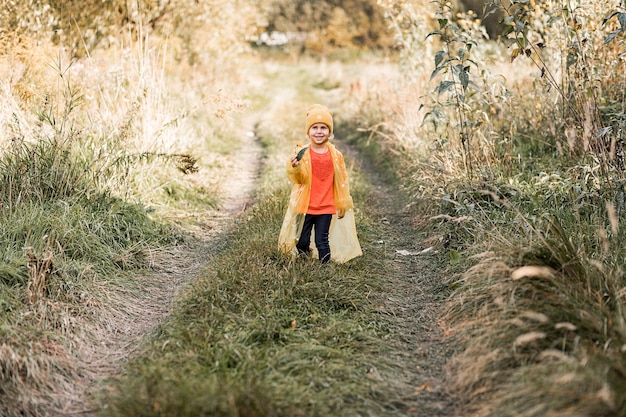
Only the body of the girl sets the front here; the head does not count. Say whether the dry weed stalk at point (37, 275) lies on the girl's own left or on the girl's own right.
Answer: on the girl's own right

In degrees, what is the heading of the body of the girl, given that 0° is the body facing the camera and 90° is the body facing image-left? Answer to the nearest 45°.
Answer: approximately 0°
